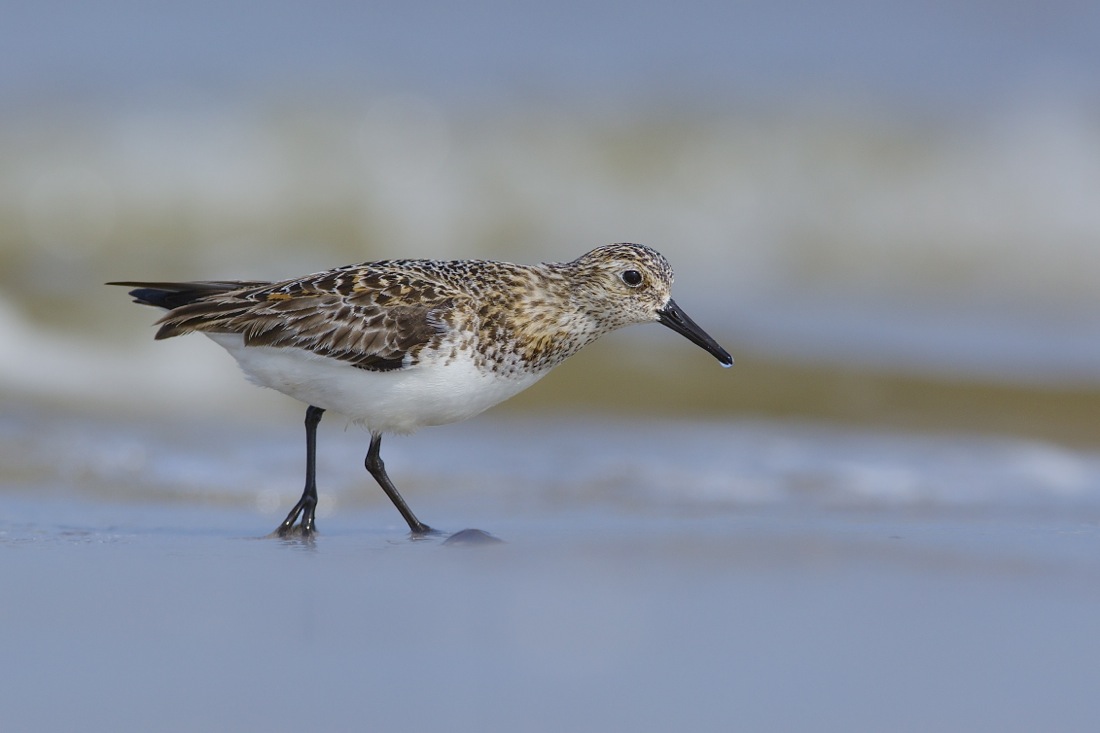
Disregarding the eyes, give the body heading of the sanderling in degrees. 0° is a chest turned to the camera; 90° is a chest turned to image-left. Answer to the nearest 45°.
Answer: approximately 270°
